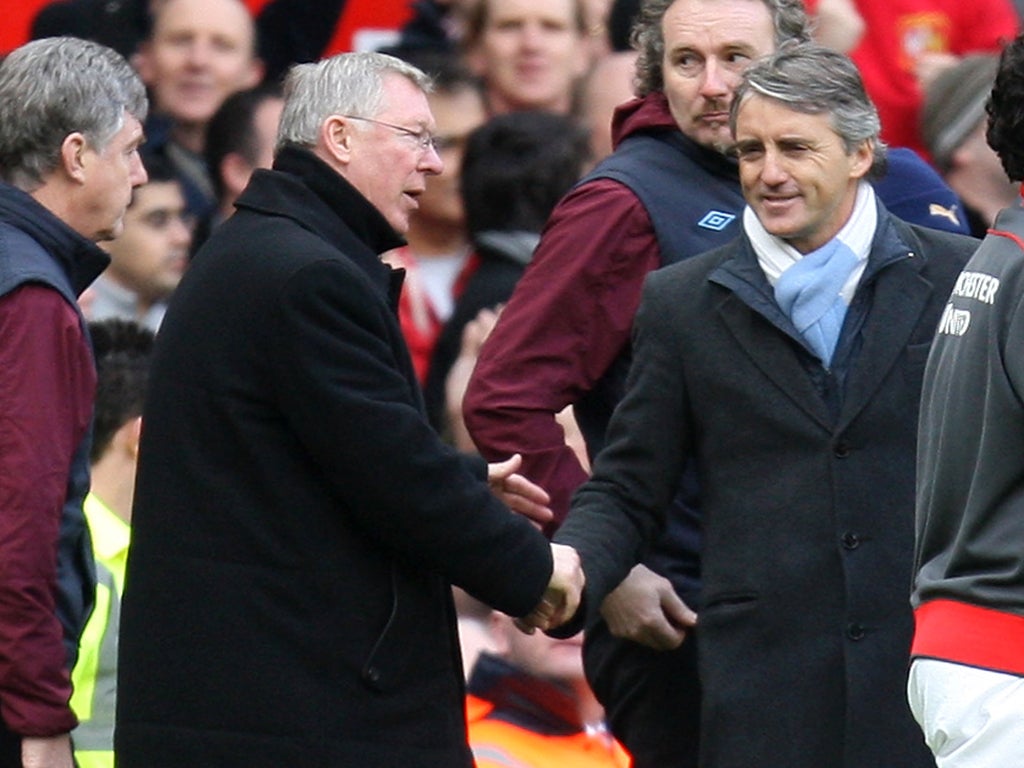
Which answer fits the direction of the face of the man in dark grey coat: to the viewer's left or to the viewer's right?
to the viewer's left

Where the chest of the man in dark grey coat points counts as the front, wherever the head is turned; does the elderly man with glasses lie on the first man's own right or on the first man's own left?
on the first man's own right

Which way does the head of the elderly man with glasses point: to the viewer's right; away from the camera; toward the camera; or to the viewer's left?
to the viewer's right

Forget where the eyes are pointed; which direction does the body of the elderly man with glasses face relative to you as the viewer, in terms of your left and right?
facing to the right of the viewer

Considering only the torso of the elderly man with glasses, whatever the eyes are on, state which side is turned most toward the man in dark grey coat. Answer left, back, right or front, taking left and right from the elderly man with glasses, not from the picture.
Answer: front

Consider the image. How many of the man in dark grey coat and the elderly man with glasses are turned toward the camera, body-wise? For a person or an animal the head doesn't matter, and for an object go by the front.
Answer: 1

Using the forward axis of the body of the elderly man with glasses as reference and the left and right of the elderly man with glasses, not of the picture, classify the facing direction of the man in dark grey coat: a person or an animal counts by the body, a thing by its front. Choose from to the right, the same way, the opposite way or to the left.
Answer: to the right

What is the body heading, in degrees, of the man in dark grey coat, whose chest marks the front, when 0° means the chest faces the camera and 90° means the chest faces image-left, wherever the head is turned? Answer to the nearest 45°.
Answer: approximately 0°
